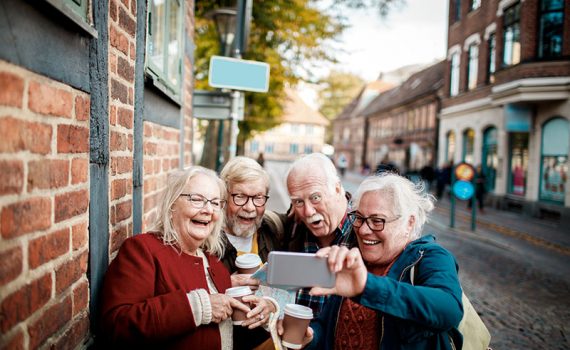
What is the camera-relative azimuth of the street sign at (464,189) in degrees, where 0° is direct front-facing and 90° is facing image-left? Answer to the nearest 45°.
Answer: approximately 0°

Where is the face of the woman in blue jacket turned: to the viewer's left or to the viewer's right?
to the viewer's left

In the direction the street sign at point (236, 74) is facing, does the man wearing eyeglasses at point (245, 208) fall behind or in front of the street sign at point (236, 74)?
in front

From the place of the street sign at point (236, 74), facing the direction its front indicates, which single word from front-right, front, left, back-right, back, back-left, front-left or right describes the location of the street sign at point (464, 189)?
back-left

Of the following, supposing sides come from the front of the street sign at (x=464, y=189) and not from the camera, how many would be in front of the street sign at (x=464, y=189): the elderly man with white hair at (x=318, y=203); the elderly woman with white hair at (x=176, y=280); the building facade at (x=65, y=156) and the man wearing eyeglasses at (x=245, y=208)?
4

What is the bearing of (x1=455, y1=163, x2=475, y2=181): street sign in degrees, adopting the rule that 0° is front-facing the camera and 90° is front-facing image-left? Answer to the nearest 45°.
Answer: approximately 0°

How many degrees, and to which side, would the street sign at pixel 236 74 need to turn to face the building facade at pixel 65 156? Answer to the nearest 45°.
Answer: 0° — it already faces it

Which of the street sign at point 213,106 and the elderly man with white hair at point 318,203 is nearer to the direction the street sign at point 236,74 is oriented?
the elderly man with white hair

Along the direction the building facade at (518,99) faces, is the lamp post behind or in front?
in front

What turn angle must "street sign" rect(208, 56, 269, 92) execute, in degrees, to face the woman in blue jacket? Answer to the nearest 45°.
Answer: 0° — it already faces them

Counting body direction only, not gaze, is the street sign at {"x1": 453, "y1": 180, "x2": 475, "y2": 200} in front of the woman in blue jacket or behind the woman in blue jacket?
behind

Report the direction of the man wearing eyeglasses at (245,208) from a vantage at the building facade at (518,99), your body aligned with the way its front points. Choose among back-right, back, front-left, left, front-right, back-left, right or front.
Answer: front-left

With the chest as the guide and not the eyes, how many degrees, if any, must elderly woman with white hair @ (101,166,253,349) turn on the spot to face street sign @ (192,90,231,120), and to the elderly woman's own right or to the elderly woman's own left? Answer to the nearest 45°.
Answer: approximately 135° to the elderly woman's own left
